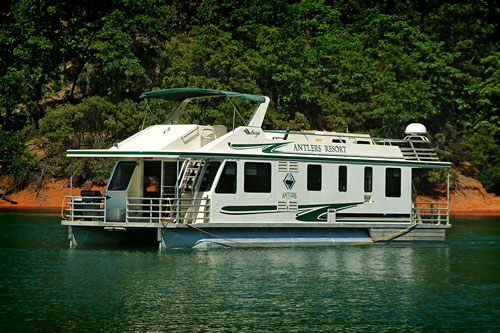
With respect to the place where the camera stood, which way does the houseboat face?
facing the viewer and to the left of the viewer
